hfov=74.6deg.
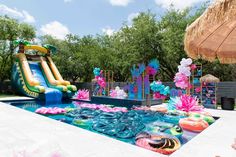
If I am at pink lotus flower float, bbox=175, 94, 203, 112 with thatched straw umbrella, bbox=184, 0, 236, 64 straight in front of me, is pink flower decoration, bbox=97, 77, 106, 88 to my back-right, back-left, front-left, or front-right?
back-right

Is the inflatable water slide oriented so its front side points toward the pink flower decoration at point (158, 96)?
yes

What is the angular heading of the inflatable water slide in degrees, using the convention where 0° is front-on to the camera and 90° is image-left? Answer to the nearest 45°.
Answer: approximately 315°

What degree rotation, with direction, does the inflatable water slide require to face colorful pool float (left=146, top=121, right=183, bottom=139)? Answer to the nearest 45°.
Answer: approximately 45° to its right

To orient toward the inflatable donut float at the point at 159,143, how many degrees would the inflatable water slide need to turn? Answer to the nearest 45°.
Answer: approximately 45° to its right
